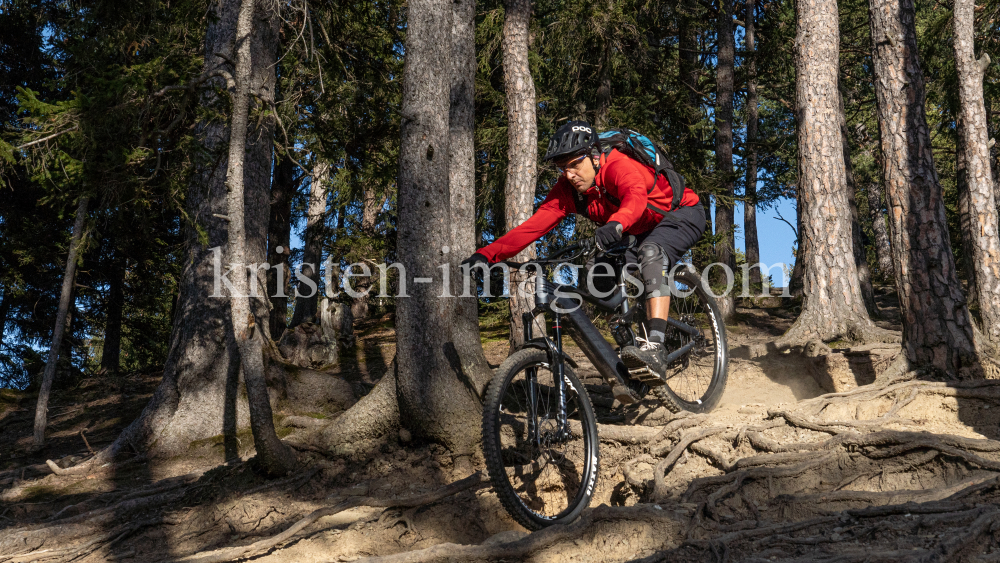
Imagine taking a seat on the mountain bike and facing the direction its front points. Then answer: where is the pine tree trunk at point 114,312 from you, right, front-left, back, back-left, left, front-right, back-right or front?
right

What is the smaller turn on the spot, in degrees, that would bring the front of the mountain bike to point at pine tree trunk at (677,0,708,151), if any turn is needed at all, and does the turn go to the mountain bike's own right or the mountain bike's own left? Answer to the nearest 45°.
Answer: approximately 135° to the mountain bike's own right

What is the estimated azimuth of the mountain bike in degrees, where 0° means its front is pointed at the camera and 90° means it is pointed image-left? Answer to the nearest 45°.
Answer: approximately 45°

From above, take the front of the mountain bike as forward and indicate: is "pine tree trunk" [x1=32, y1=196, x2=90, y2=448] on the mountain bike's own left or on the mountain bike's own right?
on the mountain bike's own right

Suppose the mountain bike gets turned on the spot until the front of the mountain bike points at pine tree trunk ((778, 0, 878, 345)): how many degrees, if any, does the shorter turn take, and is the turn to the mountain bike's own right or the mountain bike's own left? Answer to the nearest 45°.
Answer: approximately 180°

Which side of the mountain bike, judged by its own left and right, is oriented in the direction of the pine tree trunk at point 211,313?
right

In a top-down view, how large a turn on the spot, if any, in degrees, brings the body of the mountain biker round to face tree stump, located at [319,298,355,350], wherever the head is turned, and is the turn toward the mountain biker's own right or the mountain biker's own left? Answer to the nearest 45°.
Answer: approximately 90° to the mountain biker's own right

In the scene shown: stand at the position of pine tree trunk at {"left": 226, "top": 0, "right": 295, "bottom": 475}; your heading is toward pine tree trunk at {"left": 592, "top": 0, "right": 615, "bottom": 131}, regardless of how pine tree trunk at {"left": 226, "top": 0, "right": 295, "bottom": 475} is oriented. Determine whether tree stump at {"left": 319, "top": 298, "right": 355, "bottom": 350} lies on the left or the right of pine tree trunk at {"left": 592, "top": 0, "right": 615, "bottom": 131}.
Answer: left

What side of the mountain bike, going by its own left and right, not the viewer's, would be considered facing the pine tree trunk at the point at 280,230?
right

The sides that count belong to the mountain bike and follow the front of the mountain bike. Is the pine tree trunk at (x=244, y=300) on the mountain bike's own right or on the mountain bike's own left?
on the mountain bike's own right
